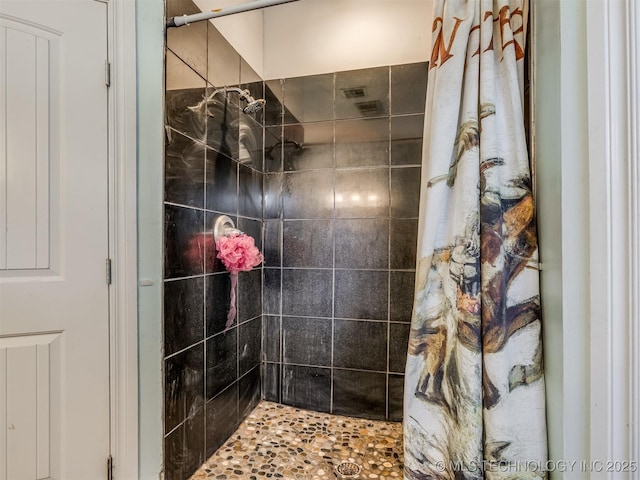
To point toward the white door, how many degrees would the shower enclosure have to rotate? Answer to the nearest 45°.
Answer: approximately 45° to its right

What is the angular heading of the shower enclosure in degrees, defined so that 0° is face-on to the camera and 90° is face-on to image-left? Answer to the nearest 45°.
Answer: approximately 0°
